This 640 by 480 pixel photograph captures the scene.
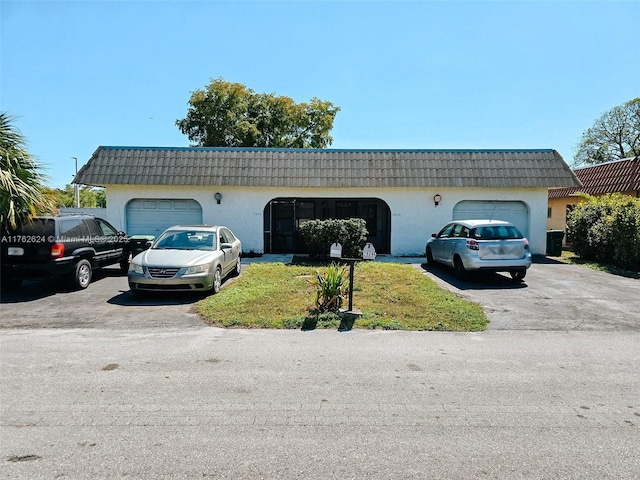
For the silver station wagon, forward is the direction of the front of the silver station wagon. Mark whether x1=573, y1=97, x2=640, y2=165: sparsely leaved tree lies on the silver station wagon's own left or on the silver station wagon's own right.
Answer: on the silver station wagon's own right

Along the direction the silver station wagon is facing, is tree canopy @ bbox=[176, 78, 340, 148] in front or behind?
in front

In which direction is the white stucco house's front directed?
toward the camera

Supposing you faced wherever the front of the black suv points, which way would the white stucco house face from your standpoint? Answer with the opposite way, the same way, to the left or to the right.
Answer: the opposite way

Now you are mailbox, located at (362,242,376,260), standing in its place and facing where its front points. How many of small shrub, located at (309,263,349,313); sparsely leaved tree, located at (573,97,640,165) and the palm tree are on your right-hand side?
2

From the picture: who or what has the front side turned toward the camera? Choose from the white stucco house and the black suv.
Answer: the white stucco house

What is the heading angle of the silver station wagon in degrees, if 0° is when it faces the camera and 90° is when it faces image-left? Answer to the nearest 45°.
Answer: approximately 135°

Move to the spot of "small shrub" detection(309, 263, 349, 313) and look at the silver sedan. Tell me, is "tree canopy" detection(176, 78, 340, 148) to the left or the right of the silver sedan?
right

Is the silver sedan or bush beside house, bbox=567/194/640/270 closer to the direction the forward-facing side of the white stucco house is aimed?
the silver sedan

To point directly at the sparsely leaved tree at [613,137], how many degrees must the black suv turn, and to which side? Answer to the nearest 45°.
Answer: approximately 45° to its right

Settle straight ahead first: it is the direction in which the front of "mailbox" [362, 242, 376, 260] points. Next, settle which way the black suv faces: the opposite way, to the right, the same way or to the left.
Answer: the opposite way

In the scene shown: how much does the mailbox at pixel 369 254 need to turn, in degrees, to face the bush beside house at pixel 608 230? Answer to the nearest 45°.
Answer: approximately 135° to its left

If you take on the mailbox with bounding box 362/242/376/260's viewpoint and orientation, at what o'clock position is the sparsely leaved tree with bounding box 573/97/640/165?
The sparsely leaved tree is roughly at 7 o'clock from the mailbox.

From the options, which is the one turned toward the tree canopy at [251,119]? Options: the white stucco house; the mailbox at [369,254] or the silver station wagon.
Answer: the silver station wagon

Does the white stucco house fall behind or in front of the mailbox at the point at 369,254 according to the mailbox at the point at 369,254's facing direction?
behind

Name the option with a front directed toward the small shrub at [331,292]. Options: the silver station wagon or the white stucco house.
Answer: the white stucco house

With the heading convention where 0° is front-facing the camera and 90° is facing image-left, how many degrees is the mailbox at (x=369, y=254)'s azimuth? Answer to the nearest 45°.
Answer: approximately 0°

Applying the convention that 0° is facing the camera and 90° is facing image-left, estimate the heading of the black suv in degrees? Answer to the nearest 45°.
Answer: approximately 225°

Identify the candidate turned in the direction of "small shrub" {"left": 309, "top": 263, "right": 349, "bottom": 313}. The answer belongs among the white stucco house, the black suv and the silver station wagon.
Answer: the white stucco house

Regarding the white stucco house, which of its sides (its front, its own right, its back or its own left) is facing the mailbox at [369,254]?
front
